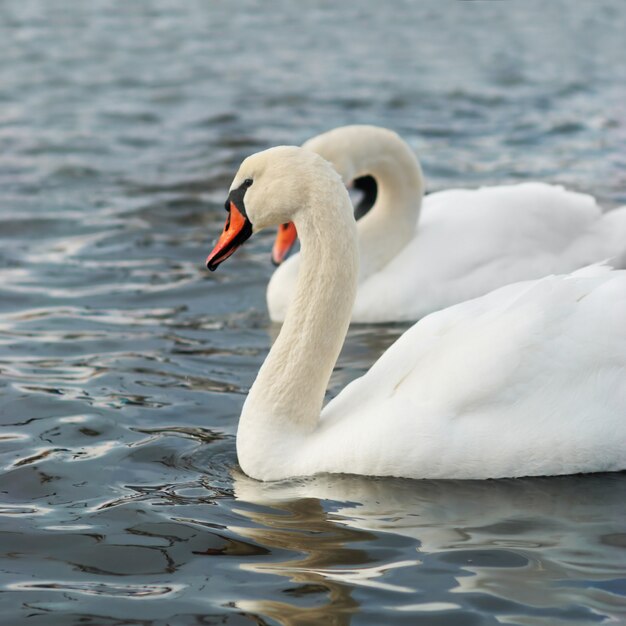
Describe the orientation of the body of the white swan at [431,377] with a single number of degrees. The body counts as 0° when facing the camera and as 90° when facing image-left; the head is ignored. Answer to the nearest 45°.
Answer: approximately 90°

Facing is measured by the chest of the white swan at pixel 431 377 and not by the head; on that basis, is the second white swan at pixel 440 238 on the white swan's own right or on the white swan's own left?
on the white swan's own right
